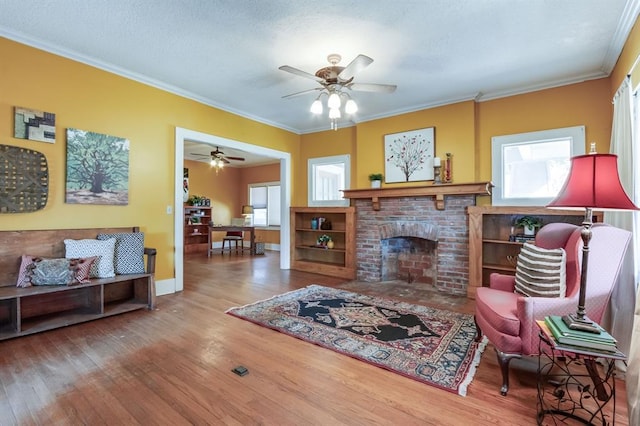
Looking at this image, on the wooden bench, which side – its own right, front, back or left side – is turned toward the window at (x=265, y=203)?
left

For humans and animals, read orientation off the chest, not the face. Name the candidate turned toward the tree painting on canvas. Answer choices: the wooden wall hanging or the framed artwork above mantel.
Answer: the framed artwork above mantel

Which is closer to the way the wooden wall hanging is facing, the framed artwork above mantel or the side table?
the side table

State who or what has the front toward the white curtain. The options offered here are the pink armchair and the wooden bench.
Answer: the wooden bench

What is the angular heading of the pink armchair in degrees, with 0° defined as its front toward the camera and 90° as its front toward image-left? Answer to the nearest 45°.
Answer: approximately 45°

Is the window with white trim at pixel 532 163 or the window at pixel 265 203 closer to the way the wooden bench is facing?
the window with white trim

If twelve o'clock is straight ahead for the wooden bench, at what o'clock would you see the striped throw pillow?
The striped throw pillow is roughly at 12 o'clock from the wooden bench.

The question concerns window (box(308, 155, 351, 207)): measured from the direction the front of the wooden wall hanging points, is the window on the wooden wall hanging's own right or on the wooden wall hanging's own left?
on the wooden wall hanging's own left

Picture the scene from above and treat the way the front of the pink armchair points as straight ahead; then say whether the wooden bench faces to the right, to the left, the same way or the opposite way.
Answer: the opposite way

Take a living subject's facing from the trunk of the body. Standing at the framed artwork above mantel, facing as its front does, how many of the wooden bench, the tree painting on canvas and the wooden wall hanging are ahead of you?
3
